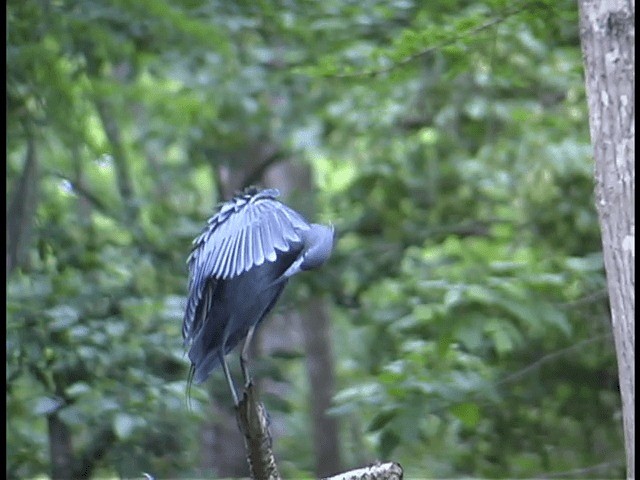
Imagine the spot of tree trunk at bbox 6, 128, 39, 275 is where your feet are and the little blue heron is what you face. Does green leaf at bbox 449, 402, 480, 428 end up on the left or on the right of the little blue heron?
left

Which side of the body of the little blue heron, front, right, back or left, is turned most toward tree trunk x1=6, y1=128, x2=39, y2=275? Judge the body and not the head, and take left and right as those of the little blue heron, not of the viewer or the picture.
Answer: left
